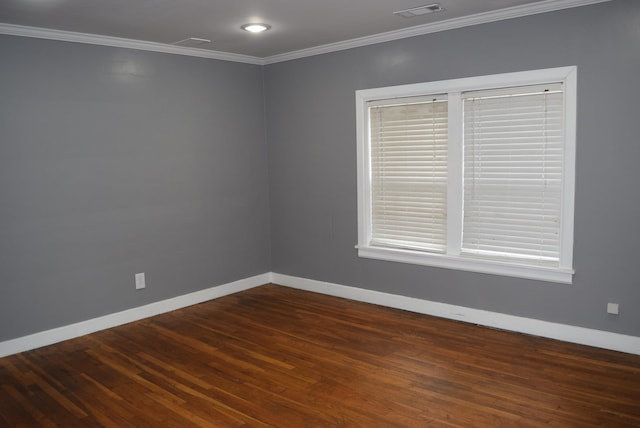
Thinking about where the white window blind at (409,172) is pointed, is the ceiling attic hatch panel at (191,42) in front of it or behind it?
in front

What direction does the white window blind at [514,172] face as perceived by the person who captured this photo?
facing the viewer and to the left of the viewer

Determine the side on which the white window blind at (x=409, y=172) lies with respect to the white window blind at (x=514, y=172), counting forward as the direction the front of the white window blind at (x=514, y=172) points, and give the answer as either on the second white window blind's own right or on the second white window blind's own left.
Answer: on the second white window blind's own right

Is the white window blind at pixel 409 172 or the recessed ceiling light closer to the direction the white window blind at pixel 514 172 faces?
the recessed ceiling light

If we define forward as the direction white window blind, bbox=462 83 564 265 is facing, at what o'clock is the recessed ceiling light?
The recessed ceiling light is roughly at 1 o'clock from the white window blind.

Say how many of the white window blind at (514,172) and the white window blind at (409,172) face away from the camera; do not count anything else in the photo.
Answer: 0

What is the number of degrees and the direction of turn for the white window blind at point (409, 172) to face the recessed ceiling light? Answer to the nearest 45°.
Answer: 0° — it already faces it

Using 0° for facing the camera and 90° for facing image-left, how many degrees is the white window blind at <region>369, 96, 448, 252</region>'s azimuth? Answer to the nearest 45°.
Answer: approximately 45°

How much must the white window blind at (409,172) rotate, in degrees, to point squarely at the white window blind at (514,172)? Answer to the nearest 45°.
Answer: approximately 90° to its left
